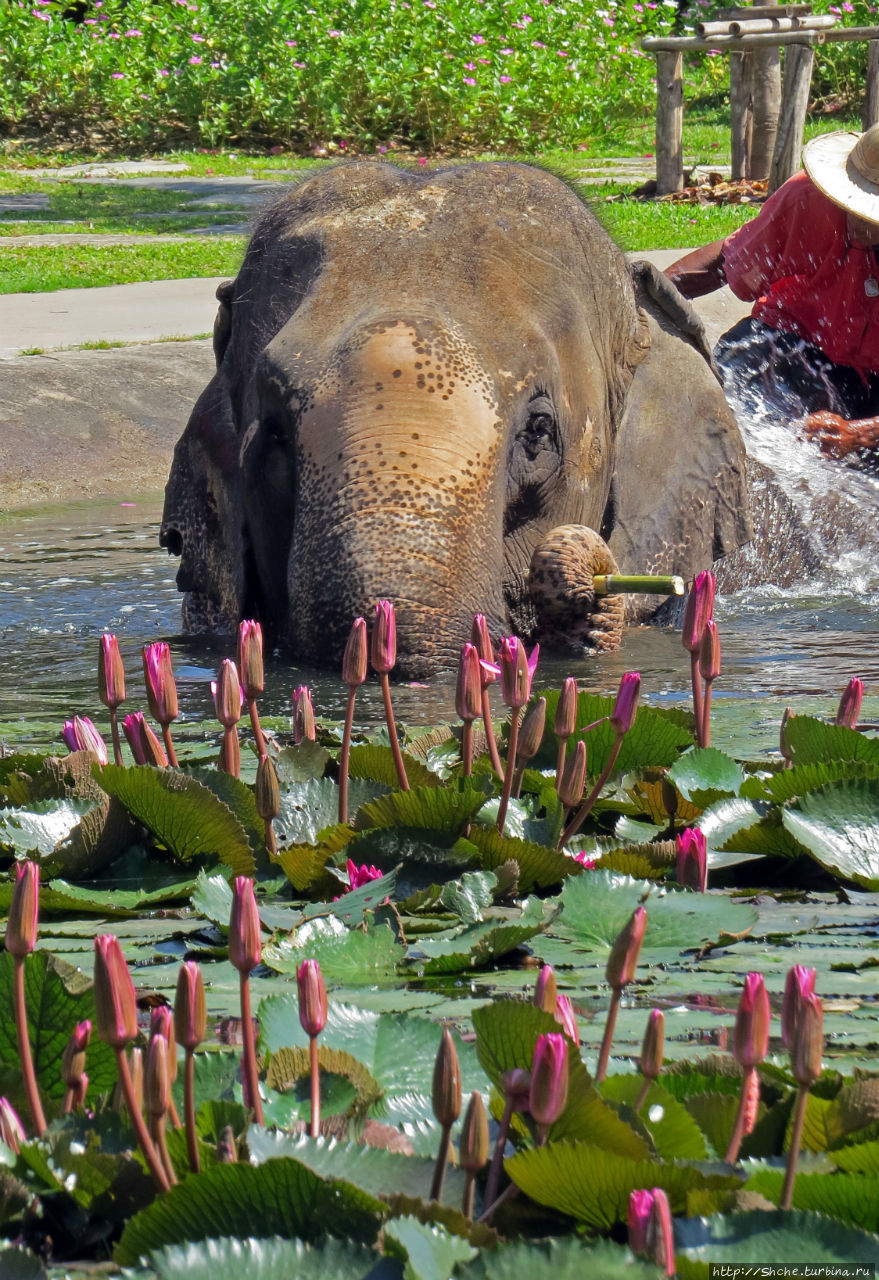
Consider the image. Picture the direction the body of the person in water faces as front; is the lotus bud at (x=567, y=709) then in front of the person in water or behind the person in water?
in front

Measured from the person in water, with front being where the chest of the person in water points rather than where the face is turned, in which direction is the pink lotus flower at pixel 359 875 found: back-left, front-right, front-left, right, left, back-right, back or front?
front

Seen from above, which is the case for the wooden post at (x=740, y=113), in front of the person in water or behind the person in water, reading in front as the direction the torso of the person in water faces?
behind

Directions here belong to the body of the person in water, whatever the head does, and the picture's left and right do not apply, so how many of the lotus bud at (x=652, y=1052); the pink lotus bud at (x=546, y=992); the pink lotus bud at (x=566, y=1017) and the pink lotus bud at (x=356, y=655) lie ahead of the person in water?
4

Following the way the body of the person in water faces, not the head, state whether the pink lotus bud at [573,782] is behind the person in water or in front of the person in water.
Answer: in front

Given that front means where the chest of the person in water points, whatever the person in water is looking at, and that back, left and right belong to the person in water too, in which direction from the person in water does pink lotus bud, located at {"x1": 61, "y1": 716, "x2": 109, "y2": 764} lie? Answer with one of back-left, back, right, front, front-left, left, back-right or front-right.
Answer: front

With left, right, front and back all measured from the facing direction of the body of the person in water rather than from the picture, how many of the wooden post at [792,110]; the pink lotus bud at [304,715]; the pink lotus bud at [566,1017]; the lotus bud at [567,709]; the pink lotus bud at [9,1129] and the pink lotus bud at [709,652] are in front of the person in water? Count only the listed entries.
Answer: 5

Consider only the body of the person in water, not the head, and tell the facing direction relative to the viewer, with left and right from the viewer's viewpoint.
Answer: facing the viewer

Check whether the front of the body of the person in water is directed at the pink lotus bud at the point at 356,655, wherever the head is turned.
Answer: yes

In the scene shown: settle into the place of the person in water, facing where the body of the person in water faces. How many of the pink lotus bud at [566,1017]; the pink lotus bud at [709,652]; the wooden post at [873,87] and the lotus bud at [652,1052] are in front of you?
3

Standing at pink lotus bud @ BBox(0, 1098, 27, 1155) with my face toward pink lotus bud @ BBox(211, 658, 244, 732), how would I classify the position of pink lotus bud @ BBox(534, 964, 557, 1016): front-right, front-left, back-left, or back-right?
front-right

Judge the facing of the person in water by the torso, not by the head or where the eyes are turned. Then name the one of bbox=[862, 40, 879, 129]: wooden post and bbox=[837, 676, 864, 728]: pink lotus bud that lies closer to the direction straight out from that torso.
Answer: the pink lotus bud

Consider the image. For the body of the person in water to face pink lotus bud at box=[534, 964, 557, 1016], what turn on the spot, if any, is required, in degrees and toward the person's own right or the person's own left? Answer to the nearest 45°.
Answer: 0° — they already face it

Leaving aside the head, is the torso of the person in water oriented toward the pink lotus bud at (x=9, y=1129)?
yes
